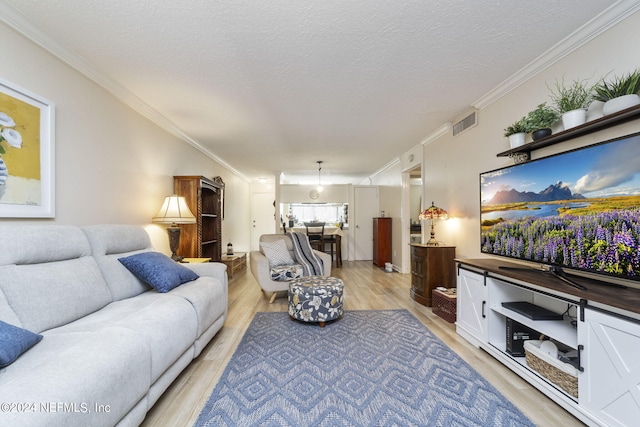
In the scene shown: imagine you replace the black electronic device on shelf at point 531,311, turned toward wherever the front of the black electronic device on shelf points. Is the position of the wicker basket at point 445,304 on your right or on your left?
on your right

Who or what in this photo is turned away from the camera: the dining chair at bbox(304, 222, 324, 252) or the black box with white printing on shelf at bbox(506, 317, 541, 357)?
the dining chair

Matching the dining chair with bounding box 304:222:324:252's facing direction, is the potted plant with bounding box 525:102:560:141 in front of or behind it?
behind

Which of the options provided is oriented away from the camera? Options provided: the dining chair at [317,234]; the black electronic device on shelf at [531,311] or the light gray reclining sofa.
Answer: the dining chair

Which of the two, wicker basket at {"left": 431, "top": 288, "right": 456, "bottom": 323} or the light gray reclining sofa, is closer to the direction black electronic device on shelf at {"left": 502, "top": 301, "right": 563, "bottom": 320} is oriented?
the light gray reclining sofa

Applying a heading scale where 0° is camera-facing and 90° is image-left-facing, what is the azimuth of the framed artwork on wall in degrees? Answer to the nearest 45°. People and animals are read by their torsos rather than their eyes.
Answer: approximately 315°

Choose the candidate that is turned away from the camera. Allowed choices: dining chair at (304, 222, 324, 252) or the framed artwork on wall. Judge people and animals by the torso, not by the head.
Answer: the dining chair

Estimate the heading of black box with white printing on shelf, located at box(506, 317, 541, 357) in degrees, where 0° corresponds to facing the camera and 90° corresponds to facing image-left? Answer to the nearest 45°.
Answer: approximately 45°

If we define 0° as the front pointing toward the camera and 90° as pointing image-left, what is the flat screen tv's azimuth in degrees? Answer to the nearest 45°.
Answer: approximately 45°

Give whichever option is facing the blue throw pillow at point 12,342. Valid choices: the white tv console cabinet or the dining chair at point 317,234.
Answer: the white tv console cabinet
